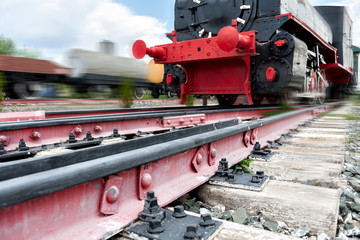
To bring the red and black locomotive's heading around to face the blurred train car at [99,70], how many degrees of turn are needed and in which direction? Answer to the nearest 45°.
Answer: approximately 90° to its right

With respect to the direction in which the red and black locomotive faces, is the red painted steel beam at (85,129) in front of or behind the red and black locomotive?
in front

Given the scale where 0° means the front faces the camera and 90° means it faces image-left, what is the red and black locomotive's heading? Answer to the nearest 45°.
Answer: approximately 45°

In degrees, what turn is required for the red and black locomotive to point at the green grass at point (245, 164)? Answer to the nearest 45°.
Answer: approximately 45° to its left

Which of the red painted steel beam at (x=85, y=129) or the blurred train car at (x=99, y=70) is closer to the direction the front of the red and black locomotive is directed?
the red painted steel beam

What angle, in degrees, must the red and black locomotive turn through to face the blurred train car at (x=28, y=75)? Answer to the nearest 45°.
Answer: approximately 90° to its right
